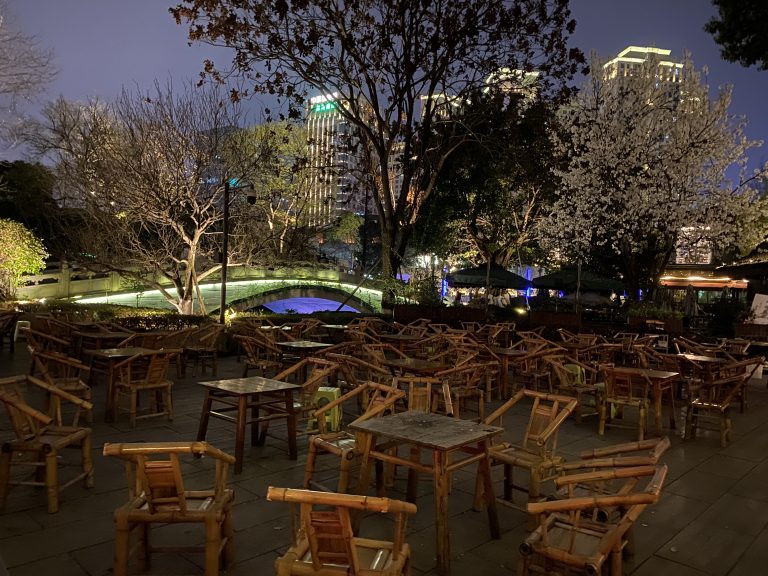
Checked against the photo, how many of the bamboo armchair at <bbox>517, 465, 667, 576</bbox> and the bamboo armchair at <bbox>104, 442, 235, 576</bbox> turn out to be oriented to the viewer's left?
1

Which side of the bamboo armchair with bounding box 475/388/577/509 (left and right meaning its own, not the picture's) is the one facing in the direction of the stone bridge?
right

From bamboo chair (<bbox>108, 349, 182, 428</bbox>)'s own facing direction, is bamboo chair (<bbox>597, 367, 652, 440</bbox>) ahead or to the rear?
to the rear

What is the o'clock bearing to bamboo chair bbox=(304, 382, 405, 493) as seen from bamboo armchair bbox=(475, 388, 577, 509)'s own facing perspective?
The bamboo chair is roughly at 1 o'clock from the bamboo armchair.

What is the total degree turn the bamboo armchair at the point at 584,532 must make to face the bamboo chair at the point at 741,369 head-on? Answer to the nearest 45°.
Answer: approximately 90° to its right

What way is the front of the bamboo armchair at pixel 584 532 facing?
to the viewer's left

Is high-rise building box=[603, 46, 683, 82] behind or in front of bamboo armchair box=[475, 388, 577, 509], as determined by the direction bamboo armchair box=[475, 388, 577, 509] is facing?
behind

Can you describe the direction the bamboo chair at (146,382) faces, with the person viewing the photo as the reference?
facing away from the viewer and to the left of the viewer
